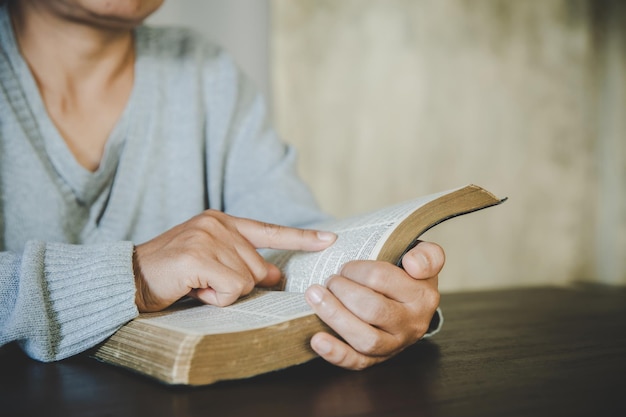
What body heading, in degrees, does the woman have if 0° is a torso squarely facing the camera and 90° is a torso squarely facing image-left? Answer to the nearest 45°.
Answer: approximately 315°
